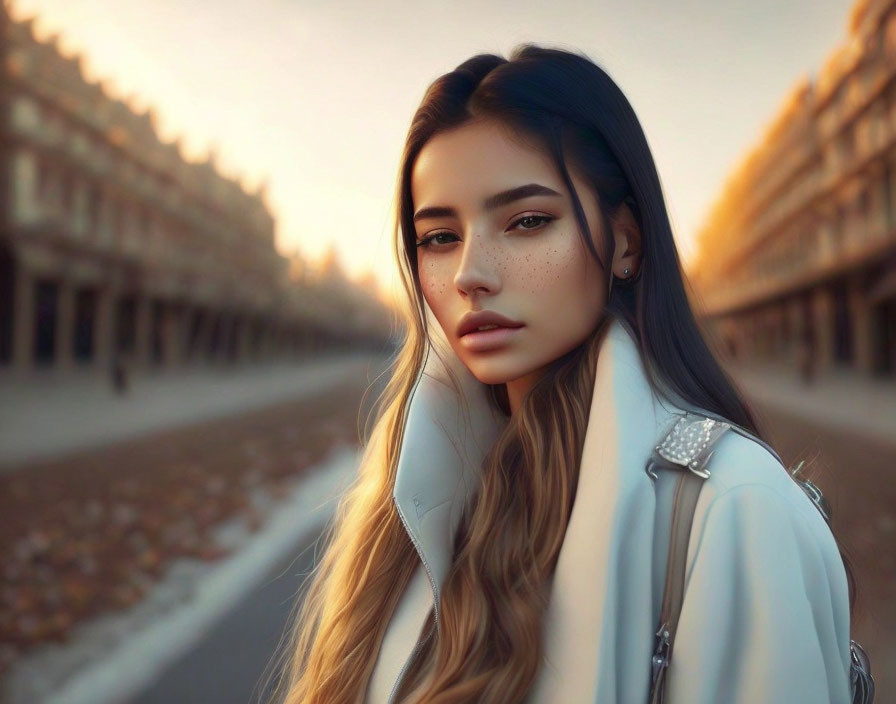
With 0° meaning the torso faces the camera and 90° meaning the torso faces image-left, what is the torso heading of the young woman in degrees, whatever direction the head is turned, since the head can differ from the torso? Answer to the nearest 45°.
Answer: approximately 45°

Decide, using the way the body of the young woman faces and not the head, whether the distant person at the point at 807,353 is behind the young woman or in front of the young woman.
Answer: behind

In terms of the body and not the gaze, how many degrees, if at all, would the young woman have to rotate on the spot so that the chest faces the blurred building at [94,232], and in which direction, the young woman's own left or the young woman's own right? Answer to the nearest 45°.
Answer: approximately 90° to the young woman's own right

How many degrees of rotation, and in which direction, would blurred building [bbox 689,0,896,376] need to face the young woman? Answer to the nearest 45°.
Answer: approximately 90° to its left

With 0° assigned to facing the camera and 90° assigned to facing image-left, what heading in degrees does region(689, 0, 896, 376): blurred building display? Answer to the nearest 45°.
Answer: approximately 90°

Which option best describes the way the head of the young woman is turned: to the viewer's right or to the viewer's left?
to the viewer's left

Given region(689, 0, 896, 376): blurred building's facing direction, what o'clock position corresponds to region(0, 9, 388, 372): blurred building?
region(0, 9, 388, 372): blurred building is roughly at 11 o'clock from region(689, 0, 896, 376): blurred building.

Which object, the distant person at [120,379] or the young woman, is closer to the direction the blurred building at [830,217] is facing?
the distant person

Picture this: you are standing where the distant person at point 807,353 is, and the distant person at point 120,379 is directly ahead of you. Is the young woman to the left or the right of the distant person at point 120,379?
left
